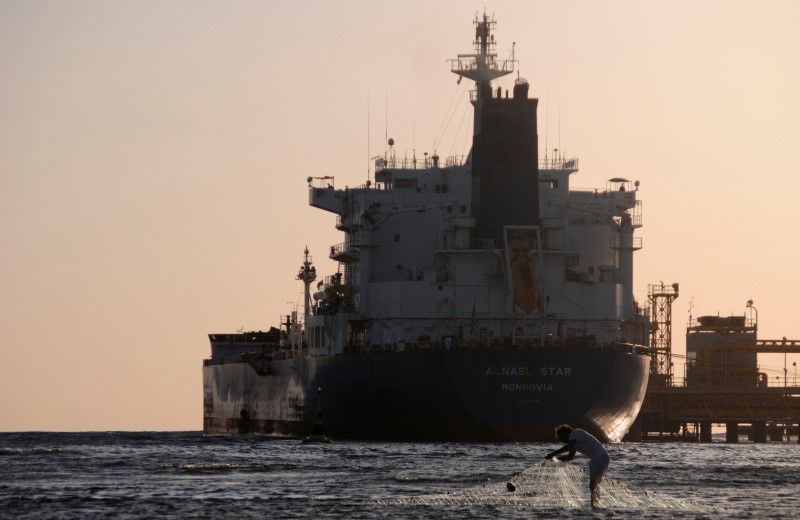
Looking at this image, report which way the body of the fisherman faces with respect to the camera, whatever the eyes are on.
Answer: to the viewer's left

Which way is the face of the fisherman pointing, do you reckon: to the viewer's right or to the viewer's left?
to the viewer's left
